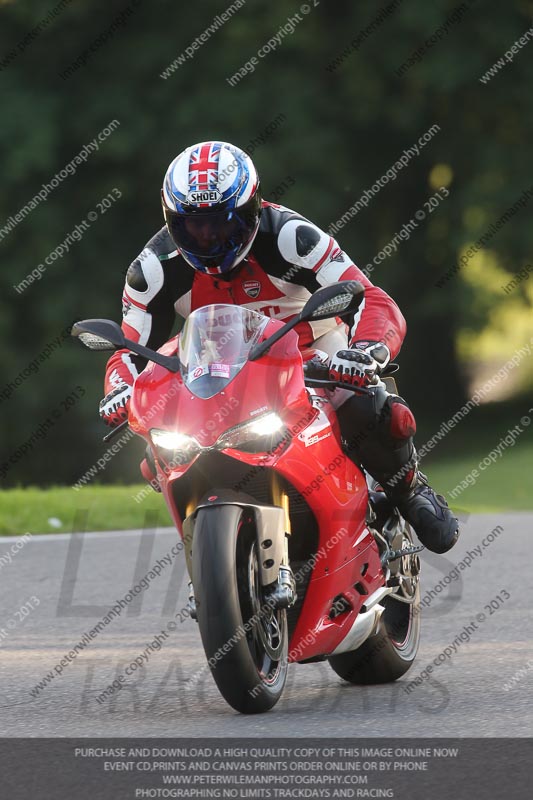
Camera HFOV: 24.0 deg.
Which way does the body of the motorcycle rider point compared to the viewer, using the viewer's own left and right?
facing the viewer

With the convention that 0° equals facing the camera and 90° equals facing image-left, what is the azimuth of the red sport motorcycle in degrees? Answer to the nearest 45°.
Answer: approximately 45°

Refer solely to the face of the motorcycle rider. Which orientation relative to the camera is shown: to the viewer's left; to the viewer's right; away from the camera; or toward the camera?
toward the camera
